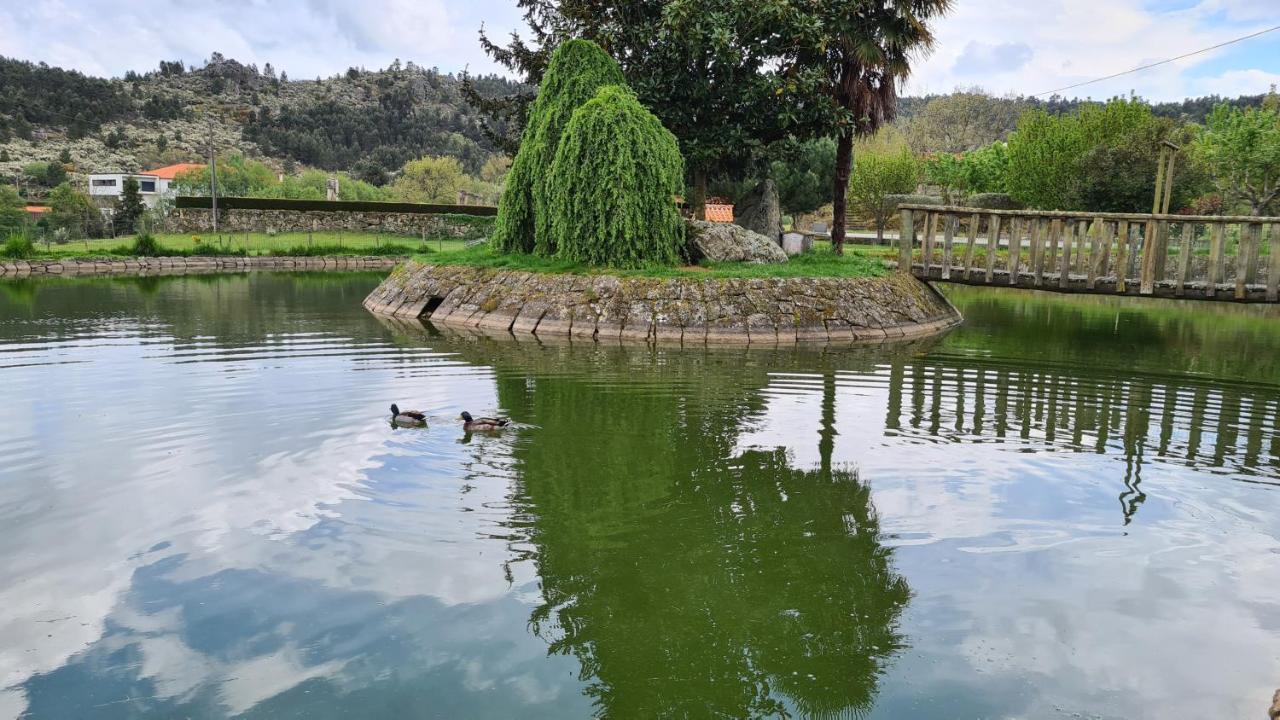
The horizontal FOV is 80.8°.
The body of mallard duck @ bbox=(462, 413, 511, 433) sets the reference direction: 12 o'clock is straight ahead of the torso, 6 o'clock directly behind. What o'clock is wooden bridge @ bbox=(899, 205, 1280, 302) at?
The wooden bridge is roughly at 5 o'clock from the mallard duck.

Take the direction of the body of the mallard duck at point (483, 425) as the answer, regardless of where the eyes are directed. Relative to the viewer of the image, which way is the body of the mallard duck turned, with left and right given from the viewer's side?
facing to the left of the viewer

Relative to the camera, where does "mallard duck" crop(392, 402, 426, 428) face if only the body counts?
to the viewer's left

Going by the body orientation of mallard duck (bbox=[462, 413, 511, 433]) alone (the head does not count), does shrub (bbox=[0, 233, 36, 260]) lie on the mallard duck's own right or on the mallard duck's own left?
on the mallard duck's own right

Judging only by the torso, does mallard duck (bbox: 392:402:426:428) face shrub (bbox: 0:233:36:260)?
no

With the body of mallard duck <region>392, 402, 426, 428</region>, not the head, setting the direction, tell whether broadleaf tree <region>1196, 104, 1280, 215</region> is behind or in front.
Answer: behind

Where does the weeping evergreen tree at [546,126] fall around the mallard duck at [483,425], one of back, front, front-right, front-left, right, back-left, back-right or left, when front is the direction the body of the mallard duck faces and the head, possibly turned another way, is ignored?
right

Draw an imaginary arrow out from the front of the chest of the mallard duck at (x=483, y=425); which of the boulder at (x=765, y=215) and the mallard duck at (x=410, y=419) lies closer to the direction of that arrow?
the mallard duck

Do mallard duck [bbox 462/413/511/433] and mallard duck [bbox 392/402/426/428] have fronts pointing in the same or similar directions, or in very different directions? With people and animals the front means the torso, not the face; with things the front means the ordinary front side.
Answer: same or similar directions

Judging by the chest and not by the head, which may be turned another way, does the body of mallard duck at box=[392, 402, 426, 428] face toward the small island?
no

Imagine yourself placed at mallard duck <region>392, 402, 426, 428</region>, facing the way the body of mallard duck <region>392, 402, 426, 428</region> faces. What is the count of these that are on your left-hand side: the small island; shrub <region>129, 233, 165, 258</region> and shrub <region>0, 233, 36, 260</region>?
0

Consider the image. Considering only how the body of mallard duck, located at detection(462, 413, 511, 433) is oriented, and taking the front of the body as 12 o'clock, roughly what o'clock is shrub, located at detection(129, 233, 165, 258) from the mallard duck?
The shrub is roughly at 2 o'clock from the mallard duck.

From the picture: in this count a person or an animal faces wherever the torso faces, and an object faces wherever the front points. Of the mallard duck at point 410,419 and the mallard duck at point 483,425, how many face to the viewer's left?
2

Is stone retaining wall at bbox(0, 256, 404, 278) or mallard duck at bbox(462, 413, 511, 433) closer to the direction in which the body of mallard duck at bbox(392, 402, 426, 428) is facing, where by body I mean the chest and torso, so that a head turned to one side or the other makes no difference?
the stone retaining wall

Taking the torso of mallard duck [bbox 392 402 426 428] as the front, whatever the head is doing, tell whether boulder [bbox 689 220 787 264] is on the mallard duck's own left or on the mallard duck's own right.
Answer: on the mallard duck's own right
